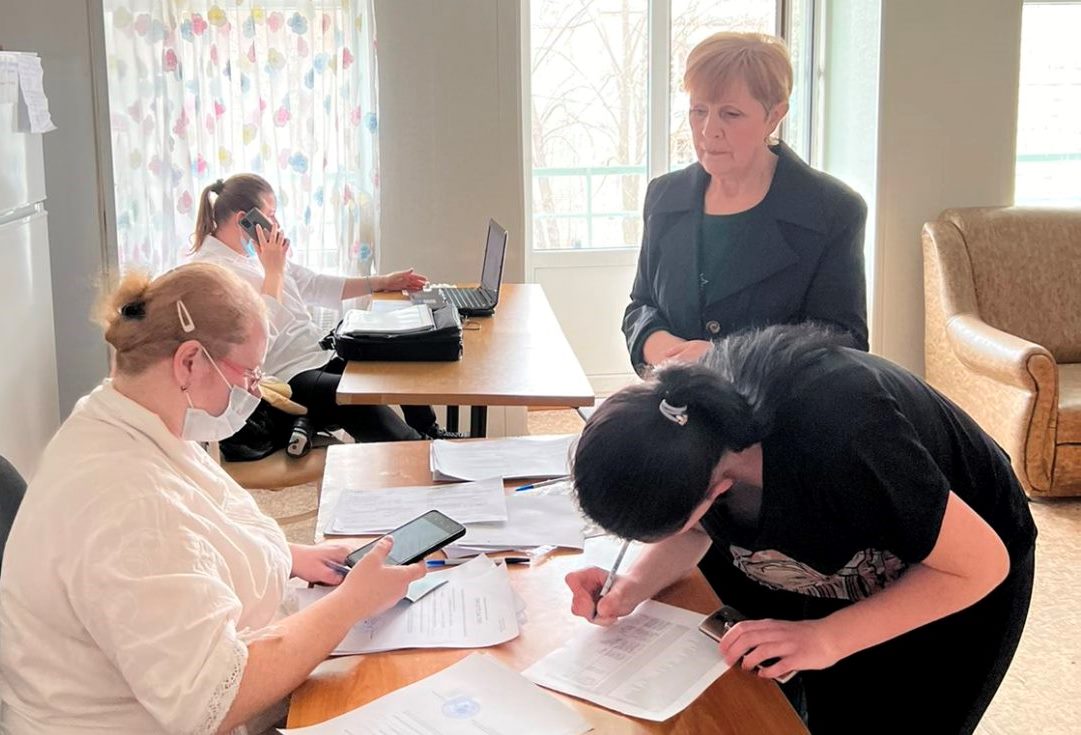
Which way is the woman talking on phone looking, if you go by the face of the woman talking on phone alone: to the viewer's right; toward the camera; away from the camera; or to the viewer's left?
to the viewer's right

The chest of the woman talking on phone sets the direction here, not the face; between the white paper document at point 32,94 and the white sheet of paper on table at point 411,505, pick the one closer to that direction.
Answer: the white sheet of paper on table

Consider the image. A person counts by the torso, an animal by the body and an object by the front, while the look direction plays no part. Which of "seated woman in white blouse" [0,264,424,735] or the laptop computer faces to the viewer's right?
the seated woman in white blouse

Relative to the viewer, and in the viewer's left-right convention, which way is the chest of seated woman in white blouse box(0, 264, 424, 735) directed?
facing to the right of the viewer

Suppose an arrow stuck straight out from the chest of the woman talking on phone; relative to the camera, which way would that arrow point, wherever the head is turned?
to the viewer's right

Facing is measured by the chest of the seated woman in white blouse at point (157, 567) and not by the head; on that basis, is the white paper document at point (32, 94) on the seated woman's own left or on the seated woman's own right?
on the seated woman's own left

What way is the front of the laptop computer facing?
to the viewer's left
